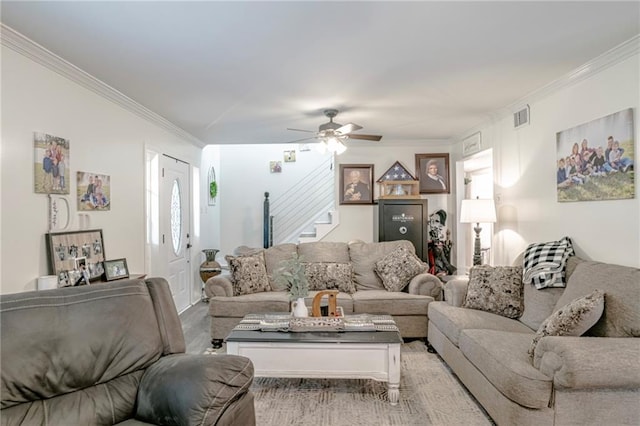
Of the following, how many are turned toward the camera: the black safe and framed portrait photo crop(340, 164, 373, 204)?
2

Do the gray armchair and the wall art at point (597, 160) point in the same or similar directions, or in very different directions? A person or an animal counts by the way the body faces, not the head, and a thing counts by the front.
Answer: very different directions

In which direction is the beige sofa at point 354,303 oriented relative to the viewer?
toward the camera

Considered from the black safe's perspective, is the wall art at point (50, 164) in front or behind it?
in front

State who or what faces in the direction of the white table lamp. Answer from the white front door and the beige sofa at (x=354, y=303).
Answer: the white front door

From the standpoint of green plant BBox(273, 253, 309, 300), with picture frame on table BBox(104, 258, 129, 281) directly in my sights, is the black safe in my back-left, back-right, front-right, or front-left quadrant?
back-right

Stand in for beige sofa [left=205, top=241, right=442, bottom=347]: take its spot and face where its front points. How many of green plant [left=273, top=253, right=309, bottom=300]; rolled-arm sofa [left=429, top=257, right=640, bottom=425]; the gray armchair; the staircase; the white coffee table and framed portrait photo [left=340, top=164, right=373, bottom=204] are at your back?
2

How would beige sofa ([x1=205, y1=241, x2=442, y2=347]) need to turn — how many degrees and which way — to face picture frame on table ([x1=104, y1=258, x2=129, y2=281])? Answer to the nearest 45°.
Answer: approximately 90° to its right

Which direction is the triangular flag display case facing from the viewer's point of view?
toward the camera

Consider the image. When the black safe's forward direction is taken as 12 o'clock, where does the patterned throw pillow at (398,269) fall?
The patterned throw pillow is roughly at 12 o'clock from the black safe.

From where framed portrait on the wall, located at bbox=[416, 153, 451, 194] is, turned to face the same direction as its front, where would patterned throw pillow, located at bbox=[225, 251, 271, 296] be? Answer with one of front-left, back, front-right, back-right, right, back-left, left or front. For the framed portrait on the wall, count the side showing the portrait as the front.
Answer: front-right

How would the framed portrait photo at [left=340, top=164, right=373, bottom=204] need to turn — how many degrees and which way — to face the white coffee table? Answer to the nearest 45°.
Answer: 0° — it already faces it

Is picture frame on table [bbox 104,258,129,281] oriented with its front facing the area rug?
yes
